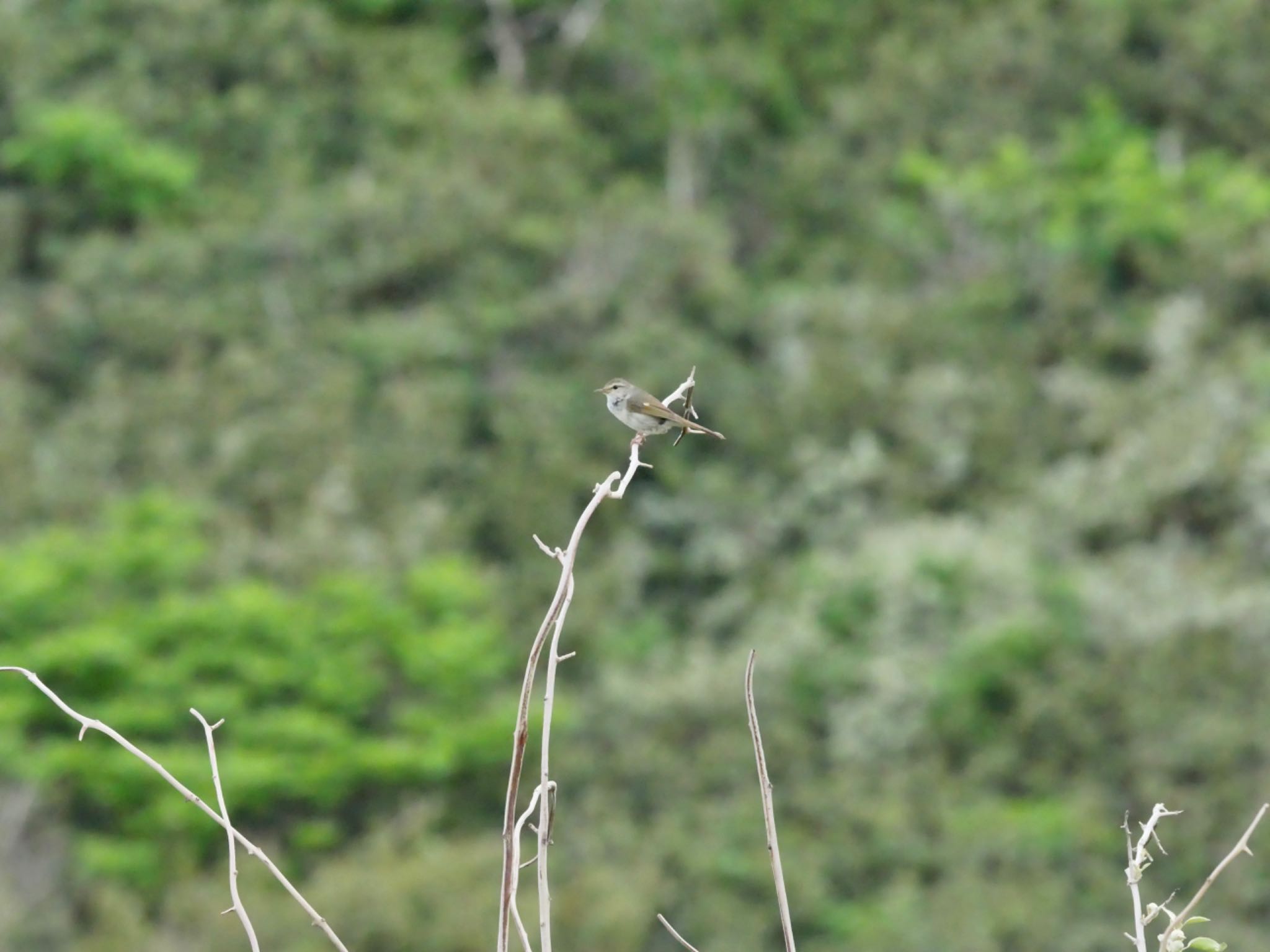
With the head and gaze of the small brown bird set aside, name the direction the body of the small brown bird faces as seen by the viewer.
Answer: to the viewer's left
